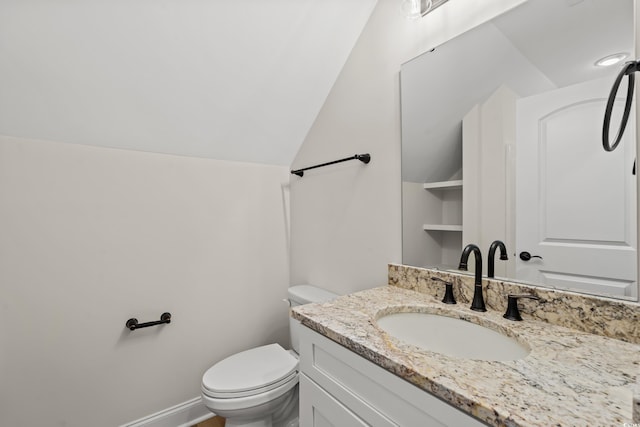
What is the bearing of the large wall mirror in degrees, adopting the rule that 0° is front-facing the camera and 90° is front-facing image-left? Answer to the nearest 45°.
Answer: approximately 45°

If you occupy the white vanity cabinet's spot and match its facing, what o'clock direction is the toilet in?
The toilet is roughly at 3 o'clock from the white vanity cabinet.

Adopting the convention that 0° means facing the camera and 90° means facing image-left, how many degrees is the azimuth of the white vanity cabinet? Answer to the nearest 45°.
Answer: approximately 45°

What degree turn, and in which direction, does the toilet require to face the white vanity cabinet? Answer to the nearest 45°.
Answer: approximately 90° to its left

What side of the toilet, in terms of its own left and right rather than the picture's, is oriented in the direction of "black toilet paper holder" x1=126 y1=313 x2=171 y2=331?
right

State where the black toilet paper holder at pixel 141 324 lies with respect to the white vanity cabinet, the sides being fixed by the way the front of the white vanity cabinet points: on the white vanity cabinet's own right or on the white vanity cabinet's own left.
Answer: on the white vanity cabinet's own right

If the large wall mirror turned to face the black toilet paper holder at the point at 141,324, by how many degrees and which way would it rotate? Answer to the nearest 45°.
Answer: approximately 45° to its right

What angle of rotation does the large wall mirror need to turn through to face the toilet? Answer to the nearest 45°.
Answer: approximately 45° to its right
